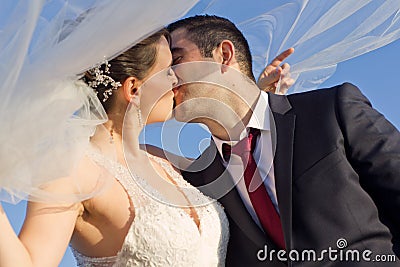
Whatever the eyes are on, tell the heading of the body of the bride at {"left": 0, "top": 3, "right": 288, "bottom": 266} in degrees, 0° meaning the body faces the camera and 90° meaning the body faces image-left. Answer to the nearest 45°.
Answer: approximately 315°

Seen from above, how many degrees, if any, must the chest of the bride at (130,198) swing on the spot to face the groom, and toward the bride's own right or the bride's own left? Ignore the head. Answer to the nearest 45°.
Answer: approximately 45° to the bride's own left

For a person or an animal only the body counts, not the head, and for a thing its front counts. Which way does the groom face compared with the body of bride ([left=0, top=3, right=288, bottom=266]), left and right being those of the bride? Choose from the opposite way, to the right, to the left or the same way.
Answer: to the right

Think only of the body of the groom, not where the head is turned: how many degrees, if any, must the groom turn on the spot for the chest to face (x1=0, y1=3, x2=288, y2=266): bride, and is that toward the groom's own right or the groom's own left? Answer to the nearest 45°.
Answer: approximately 45° to the groom's own right

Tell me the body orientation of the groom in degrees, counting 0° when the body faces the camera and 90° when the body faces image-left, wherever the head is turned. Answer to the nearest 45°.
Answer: approximately 45°

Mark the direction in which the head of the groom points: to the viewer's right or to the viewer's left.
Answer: to the viewer's left
